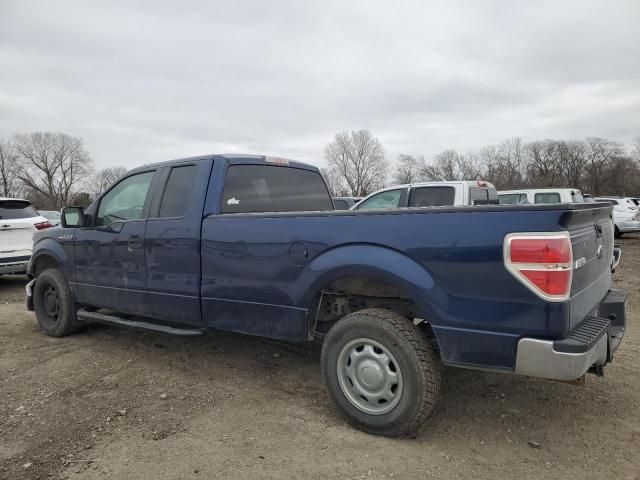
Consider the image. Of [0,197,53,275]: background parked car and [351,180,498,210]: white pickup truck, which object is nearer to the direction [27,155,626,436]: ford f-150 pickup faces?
the background parked car

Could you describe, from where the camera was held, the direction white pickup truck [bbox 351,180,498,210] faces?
facing away from the viewer and to the left of the viewer

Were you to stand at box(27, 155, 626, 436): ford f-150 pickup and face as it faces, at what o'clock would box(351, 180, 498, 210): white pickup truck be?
The white pickup truck is roughly at 2 o'clock from the ford f-150 pickup.

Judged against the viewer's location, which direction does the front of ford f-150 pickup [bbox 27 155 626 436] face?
facing away from the viewer and to the left of the viewer

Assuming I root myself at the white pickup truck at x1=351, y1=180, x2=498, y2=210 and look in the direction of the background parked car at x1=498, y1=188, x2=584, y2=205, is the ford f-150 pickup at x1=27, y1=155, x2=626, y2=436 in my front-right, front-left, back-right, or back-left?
back-right

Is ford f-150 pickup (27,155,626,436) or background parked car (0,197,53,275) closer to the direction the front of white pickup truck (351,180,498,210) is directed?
the background parked car

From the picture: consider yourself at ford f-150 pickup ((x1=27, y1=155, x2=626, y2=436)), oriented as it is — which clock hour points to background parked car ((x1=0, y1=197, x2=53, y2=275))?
The background parked car is roughly at 12 o'clock from the ford f-150 pickup.

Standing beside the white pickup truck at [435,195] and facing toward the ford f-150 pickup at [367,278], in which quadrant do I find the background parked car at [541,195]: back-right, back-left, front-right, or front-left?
back-left

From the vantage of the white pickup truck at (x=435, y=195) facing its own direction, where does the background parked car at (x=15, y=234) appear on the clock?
The background parked car is roughly at 10 o'clock from the white pickup truck.

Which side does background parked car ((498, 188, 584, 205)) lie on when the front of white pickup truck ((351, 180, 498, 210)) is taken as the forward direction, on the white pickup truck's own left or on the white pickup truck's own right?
on the white pickup truck's own right
